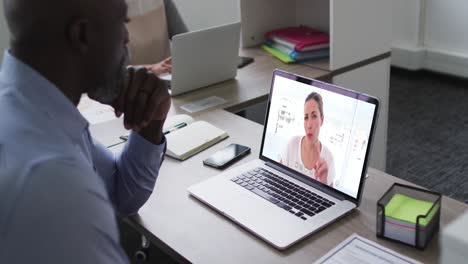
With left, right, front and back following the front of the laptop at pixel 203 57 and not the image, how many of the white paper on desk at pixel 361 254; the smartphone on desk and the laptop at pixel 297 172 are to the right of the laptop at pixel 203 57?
0

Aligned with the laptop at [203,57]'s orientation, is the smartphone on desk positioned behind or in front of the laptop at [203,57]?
behind

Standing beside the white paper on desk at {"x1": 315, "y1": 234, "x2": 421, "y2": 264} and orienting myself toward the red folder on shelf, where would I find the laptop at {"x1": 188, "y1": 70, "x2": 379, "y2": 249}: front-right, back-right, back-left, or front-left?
front-left

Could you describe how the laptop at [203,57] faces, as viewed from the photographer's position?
facing away from the viewer and to the left of the viewer

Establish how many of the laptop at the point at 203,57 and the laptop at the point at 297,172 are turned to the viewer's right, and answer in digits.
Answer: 0

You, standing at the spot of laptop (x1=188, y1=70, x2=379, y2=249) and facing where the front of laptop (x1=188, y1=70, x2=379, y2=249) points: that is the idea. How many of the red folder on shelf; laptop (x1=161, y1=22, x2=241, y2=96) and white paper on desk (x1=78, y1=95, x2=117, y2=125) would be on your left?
0

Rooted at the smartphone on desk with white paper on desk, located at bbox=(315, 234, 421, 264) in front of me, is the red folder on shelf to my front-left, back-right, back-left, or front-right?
back-left

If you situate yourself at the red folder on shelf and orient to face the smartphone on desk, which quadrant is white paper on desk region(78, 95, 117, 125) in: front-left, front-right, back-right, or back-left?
front-right

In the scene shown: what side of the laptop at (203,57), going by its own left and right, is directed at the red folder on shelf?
right

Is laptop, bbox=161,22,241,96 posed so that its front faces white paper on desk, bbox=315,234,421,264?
no

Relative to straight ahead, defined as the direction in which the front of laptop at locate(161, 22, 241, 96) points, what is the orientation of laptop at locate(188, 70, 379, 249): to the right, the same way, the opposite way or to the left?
to the left

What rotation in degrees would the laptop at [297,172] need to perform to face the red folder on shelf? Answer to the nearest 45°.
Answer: approximately 135° to its right

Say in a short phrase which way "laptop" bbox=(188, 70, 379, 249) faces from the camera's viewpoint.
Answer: facing the viewer and to the left of the viewer

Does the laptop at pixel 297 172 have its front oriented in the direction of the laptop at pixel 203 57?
no

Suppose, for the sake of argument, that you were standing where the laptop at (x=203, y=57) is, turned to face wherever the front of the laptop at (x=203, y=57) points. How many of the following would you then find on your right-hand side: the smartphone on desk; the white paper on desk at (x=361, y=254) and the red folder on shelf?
1
